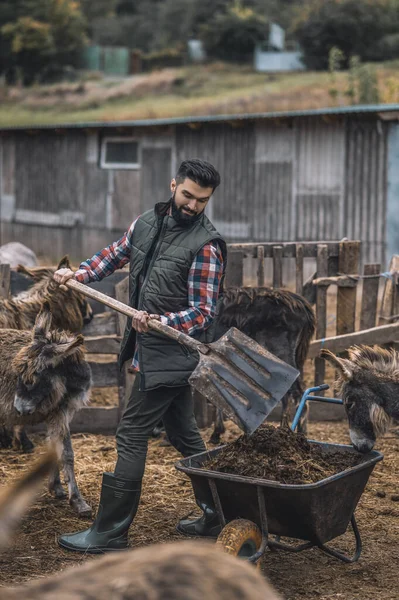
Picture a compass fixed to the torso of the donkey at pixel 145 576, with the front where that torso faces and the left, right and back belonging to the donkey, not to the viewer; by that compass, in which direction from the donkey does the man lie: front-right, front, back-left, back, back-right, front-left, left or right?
right

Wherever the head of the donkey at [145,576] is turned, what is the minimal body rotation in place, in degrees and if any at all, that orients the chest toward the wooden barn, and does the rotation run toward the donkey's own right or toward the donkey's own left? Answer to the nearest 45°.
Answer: approximately 90° to the donkey's own right

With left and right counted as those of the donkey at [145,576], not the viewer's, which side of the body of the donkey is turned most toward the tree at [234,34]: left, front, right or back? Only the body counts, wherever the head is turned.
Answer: right

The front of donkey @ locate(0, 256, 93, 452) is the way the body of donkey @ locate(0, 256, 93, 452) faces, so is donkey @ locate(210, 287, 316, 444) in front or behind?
in front

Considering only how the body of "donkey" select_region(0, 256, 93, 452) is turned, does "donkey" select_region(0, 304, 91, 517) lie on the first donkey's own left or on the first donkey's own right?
on the first donkey's own right

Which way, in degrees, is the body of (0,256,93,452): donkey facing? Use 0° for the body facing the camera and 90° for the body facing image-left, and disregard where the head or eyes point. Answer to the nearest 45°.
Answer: approximately 270°

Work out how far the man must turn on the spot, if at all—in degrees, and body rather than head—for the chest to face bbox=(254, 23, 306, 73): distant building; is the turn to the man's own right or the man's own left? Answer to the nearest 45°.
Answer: approximately 135° to the man's own right

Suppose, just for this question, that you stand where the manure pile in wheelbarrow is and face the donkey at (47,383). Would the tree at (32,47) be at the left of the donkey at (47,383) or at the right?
right

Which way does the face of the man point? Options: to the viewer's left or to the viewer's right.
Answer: to the viewer's right

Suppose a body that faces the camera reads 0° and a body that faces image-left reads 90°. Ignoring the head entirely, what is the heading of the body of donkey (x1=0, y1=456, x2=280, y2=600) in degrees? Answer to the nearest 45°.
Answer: approximately 90°

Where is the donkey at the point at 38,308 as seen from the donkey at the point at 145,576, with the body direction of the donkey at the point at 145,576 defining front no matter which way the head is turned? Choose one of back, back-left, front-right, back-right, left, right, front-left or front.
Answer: right

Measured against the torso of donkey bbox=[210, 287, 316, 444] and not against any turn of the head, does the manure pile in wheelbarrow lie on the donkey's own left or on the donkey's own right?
on the donkey's own left

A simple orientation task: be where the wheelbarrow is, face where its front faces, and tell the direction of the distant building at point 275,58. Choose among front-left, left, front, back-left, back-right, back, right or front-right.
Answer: back-right
